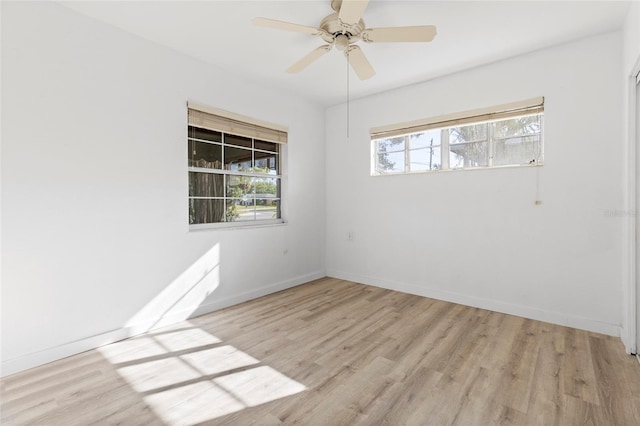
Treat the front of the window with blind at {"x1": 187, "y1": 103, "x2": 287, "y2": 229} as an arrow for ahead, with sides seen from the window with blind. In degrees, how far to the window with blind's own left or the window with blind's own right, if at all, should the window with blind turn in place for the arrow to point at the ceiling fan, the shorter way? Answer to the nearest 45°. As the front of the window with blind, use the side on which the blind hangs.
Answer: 0° — it already faces it

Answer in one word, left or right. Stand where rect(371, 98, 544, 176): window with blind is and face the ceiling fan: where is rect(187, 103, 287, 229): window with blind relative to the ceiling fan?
right

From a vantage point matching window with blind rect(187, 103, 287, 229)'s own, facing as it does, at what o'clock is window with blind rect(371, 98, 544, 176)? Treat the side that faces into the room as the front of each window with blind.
window with blind rect(371, 98, 544, 176) is roughly at 11 o'clock from window with blind rect(187, 103, 287, 229).

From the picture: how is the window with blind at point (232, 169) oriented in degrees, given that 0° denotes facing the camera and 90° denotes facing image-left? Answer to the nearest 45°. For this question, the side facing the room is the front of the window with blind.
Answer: approximately 315°

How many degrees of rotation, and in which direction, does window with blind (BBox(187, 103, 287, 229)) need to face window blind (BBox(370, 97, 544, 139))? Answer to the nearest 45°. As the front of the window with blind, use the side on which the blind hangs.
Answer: approximately 45° to its left

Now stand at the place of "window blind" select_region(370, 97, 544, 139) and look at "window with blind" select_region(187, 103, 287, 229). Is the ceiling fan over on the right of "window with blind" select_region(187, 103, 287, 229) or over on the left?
left
